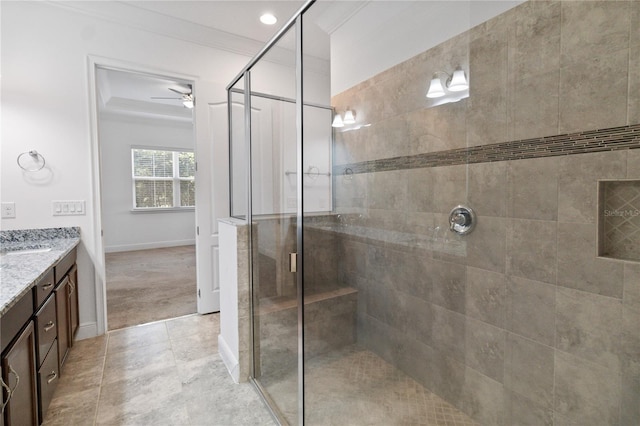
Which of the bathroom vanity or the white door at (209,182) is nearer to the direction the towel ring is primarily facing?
the bathroom vanity

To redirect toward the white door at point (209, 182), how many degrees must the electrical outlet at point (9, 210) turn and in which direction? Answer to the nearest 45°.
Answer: approximately 90° to its left
